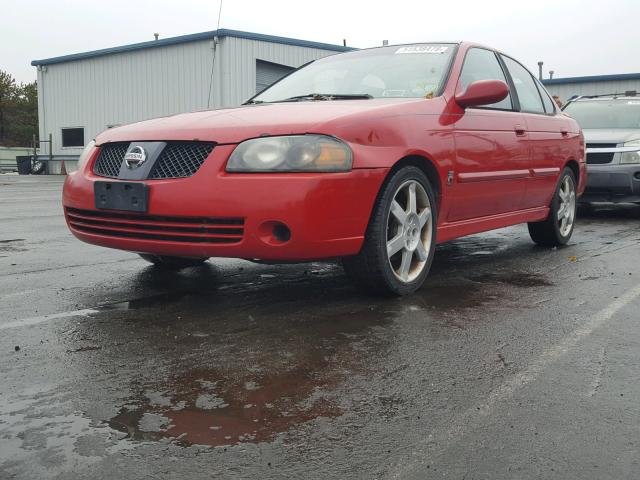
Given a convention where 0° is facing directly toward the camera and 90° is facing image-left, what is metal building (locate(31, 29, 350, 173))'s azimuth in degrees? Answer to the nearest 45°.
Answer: approximately 315°

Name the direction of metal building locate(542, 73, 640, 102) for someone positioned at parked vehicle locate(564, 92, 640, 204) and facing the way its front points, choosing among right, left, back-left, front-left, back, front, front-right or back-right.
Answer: back

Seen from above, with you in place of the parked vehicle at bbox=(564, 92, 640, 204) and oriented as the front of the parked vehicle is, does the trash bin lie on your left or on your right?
on your right

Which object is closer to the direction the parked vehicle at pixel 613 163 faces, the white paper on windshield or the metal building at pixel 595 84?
the white paper on windshield
